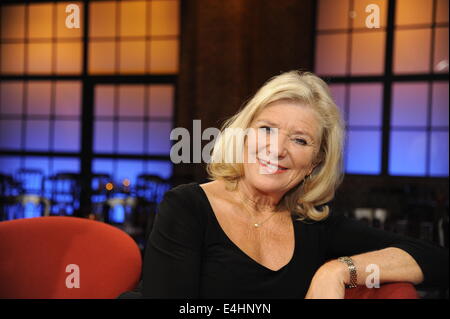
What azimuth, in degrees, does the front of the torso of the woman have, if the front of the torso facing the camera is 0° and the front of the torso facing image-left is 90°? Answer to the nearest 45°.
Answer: approximately 0°

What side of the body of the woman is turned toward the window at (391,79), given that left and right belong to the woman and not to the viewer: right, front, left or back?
back
